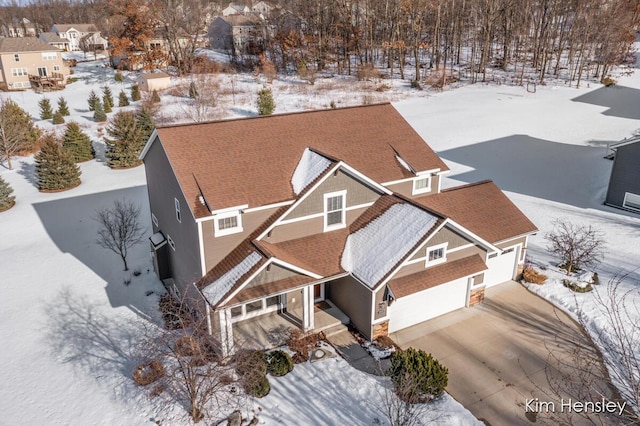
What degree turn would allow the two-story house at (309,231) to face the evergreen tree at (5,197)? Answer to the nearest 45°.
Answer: approximately 180°

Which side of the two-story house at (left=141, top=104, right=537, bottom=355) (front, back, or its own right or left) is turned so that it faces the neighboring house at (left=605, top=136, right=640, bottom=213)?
left

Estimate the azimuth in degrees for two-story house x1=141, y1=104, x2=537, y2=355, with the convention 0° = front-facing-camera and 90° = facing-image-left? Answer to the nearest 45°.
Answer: approximately 315°

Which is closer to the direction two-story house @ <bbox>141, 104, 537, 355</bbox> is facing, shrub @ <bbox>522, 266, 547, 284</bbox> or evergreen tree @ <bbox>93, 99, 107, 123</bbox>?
the shrub

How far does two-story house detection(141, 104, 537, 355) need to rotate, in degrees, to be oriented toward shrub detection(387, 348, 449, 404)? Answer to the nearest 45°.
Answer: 0° — it already faces it

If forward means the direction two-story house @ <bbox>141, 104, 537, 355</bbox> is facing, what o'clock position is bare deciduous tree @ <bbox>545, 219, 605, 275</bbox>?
The bare deciduous tree is roughly at 10 o'clock from the two-story house.

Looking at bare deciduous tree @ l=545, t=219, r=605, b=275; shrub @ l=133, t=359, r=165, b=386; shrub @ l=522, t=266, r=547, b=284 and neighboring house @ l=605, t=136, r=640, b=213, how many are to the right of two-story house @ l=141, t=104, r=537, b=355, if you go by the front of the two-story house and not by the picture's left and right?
1

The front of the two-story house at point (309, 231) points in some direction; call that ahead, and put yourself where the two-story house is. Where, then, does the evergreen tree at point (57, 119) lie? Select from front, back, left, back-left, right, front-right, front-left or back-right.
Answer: back

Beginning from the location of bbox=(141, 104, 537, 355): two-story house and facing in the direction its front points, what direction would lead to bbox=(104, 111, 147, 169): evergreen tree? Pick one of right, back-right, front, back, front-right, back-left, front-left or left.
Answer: back

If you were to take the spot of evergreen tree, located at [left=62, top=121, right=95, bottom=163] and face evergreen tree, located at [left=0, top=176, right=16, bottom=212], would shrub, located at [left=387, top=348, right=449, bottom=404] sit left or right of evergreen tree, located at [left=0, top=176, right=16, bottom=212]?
left

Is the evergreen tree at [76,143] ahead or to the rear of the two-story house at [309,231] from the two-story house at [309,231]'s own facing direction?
to the rear

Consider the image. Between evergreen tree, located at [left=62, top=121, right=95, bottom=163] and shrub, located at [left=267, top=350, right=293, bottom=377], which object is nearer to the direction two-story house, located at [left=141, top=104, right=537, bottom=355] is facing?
the shrub

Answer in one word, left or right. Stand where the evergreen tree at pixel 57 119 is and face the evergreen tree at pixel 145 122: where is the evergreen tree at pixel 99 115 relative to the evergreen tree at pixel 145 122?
left

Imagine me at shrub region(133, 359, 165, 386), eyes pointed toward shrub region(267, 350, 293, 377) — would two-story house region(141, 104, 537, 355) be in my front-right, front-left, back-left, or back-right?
front-left

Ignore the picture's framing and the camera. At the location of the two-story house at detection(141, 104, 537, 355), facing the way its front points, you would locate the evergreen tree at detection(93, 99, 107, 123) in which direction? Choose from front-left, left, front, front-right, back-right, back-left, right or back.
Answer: back

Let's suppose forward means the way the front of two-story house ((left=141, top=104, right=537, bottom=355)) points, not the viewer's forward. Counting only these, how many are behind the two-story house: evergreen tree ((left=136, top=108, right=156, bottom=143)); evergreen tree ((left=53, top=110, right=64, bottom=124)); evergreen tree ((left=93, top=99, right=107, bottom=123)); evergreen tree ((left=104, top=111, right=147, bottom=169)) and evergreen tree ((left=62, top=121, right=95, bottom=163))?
5
